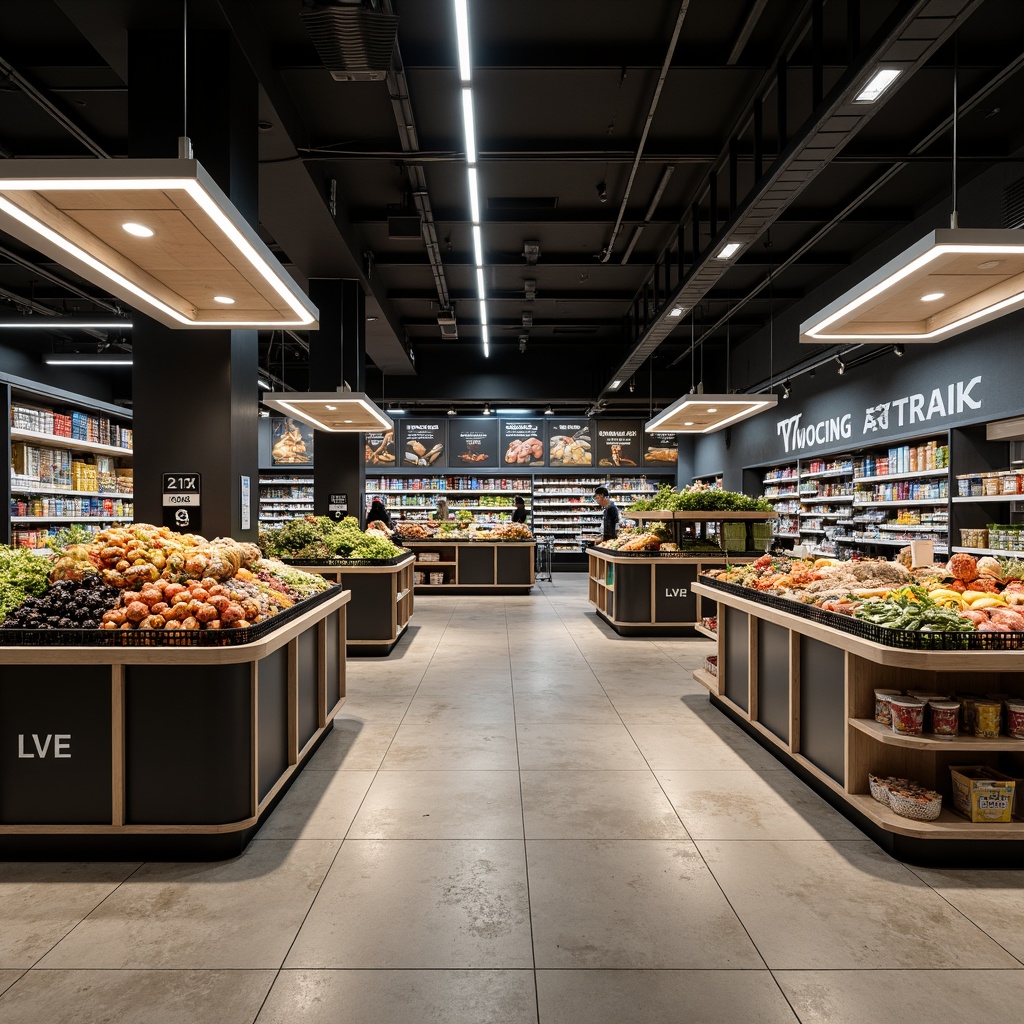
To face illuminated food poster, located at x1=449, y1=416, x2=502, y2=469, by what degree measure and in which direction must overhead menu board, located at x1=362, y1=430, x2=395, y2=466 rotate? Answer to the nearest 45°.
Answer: approximately 90° to its left

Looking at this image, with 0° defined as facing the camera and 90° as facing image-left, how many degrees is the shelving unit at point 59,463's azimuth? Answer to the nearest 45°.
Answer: approximately 315°

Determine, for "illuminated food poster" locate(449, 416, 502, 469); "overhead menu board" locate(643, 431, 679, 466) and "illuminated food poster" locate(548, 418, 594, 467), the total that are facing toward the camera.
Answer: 3

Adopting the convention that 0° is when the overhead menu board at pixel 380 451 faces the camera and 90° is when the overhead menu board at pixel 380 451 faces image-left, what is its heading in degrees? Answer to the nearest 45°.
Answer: approximately 0°

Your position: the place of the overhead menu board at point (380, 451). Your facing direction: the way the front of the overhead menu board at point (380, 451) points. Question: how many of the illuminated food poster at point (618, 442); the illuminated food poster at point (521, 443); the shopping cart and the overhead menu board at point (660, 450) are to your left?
4

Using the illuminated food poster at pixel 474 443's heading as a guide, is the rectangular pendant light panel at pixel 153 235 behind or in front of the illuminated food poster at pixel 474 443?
in front

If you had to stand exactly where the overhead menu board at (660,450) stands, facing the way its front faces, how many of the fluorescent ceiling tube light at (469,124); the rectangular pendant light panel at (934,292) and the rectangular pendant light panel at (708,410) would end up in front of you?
3

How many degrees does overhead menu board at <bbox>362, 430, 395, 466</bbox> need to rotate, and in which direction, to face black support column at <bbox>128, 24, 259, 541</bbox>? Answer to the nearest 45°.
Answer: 0° — it already faces it

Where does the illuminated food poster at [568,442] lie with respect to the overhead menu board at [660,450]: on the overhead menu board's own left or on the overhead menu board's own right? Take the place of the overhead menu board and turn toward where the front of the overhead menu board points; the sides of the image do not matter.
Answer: on the overhead menu board's own right

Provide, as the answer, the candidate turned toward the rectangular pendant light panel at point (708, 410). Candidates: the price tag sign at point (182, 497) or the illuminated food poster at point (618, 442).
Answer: the illuminated food poster

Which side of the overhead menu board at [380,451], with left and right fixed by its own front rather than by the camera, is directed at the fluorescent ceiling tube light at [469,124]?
front

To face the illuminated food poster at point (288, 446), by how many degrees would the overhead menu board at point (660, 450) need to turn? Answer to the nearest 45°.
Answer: approximately 90° to its right

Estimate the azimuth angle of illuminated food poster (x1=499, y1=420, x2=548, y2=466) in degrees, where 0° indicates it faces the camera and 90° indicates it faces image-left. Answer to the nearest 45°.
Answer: approximately 0°

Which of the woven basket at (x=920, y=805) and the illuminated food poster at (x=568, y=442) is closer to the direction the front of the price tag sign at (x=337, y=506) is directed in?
the woven basket

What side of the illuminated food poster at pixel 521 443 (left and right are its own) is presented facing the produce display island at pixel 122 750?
front

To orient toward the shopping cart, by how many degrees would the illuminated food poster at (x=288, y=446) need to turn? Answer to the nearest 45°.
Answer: approximately 90° to its left

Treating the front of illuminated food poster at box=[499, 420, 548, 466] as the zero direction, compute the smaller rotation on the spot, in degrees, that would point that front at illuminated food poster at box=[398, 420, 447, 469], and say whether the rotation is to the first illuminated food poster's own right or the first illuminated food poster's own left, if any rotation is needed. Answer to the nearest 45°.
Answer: approximately 90° to the first illuminated food poster's own right
